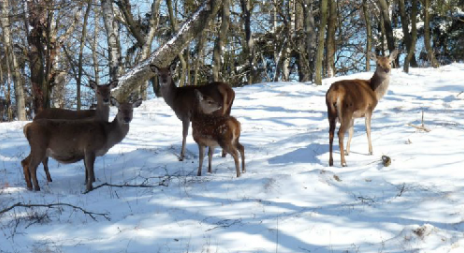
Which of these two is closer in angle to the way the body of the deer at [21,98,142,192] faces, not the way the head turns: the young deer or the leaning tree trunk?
the young deer

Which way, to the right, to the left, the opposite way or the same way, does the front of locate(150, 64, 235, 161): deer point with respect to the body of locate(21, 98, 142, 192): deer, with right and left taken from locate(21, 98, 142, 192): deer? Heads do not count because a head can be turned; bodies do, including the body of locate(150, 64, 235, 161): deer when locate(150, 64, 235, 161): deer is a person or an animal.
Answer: the opposite way

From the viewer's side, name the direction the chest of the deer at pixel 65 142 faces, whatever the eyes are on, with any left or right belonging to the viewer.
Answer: facing to the right of the viewer

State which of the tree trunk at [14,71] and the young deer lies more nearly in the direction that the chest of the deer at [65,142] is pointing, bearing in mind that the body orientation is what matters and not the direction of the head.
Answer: the young deer

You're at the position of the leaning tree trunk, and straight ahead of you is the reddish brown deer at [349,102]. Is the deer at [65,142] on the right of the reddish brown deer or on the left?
right

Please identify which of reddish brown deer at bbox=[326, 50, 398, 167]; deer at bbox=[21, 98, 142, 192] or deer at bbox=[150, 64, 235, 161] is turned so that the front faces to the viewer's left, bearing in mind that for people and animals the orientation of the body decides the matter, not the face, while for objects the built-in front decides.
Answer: deer at bbox=[150, 64, 235, 161]

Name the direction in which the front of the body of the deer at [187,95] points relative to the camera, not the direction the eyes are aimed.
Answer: to the viewer's left

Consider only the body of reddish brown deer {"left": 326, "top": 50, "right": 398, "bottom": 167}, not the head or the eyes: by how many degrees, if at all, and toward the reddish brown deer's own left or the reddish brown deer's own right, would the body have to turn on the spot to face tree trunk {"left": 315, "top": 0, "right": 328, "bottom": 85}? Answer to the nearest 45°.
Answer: approximately 45° to the reddish brown deer's own left

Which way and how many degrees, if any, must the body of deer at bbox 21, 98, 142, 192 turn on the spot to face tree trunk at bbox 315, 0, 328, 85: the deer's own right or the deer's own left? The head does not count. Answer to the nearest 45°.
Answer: approximately 45° to the deer's own left

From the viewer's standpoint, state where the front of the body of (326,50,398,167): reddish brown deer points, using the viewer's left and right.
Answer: facing away from the viewer and to the right of the viewer

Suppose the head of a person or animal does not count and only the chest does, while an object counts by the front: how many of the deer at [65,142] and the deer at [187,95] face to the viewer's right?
1
